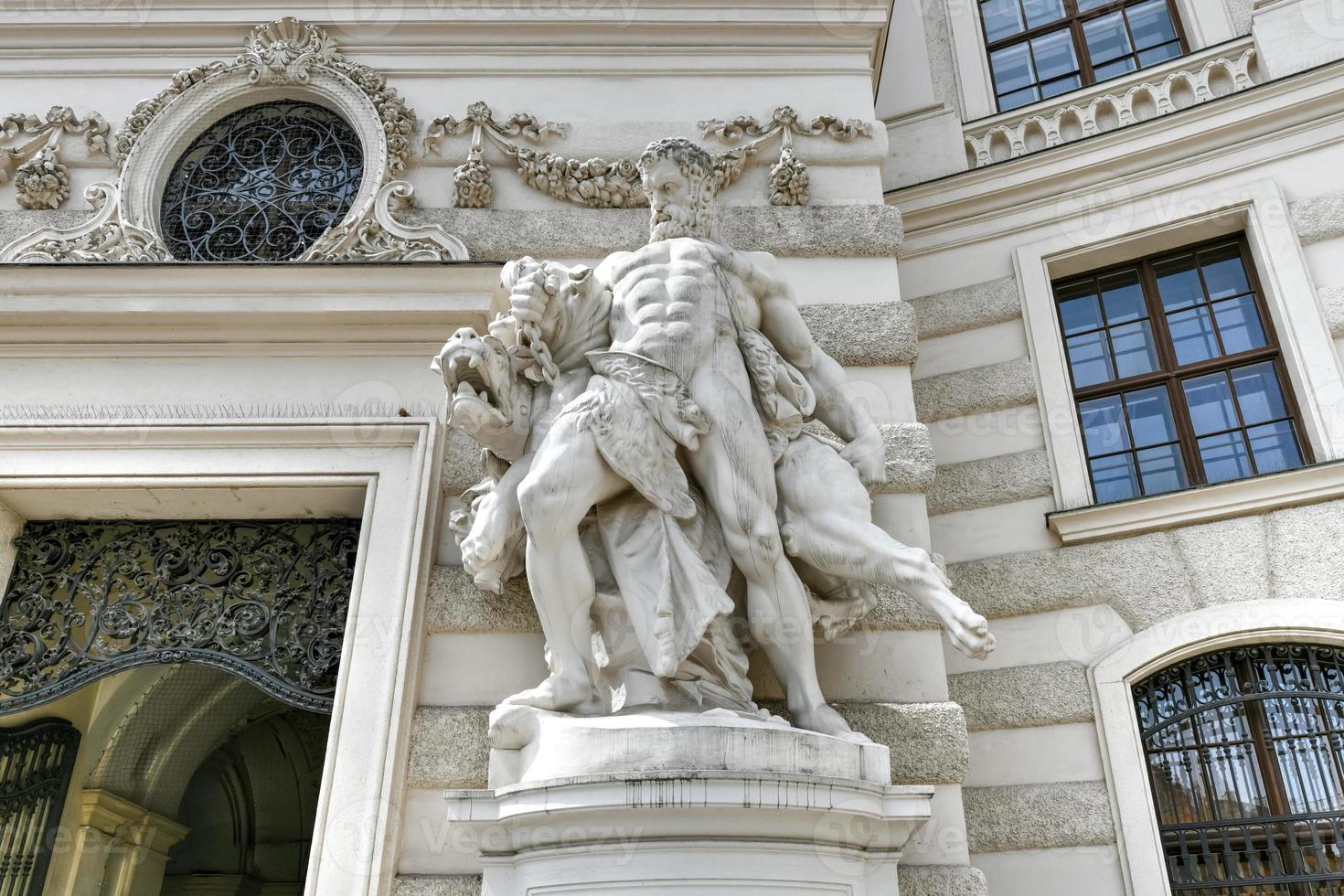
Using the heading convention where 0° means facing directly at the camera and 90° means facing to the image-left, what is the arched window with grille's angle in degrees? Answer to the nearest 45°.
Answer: approximately 45°

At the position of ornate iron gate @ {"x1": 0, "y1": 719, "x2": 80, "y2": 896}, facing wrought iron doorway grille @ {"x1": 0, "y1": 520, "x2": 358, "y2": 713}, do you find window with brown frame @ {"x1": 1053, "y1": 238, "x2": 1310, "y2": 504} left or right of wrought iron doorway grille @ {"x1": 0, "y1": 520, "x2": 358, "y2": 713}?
left

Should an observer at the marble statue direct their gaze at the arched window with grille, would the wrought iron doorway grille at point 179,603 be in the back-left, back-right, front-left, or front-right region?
back-left

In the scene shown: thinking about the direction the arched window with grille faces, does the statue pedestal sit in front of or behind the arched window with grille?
in front
